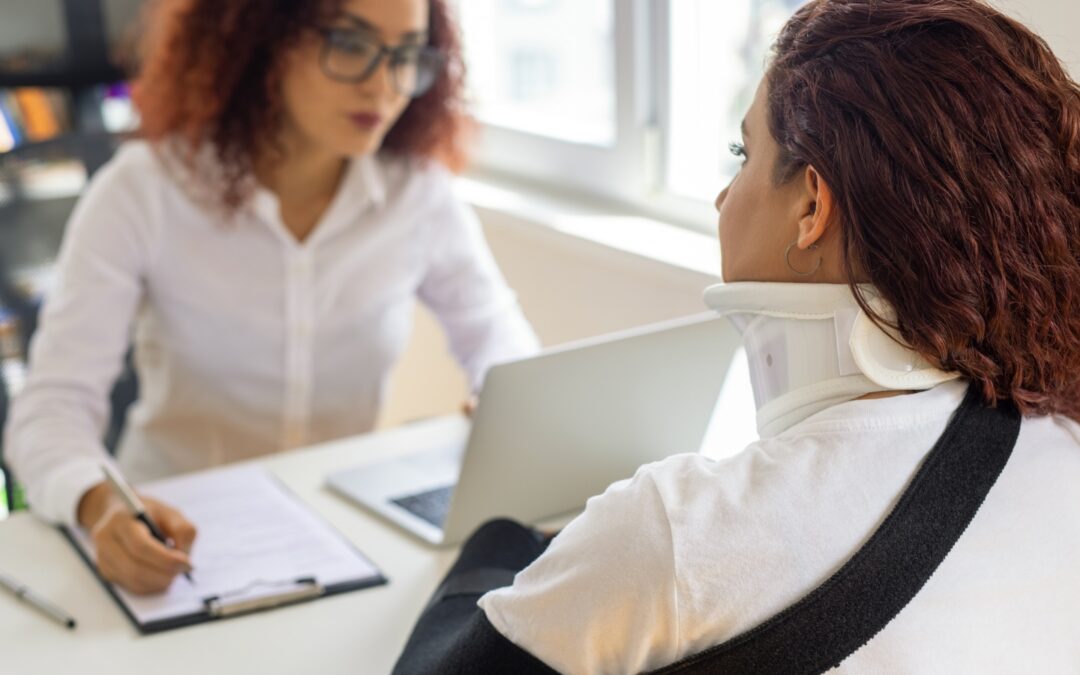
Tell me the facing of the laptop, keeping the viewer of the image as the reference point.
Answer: facing away from the viewer and to the left of the viewer

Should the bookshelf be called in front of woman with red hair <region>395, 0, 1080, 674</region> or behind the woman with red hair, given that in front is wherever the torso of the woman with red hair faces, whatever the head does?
in front

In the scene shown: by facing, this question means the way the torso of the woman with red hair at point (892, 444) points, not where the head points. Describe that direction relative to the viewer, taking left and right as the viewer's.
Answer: facing away from the viewer and to the left of the viewer

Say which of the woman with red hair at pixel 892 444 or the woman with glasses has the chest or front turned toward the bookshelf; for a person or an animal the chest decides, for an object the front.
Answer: the woman with red hair

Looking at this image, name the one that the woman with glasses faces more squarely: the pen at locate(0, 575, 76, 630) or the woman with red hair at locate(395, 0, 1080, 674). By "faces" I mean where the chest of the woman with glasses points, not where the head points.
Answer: the woman with red hair

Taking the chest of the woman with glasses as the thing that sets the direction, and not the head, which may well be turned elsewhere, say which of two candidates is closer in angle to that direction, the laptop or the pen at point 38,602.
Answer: the laptop

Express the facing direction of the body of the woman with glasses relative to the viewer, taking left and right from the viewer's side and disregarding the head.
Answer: facing the viewer and to the right of the viewer

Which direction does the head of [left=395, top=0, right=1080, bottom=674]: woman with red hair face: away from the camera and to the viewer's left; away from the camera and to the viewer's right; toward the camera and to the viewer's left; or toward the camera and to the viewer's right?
away from the camera and to the viewer's left

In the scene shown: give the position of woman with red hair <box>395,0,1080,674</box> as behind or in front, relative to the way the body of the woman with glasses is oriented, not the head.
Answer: in front

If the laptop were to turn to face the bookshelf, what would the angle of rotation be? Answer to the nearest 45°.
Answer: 0° — it already faces it

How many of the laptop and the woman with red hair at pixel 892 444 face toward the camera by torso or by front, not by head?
0

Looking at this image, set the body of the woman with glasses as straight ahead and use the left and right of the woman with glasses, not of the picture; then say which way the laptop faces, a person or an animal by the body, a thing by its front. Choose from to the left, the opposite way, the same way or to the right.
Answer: the opposite way

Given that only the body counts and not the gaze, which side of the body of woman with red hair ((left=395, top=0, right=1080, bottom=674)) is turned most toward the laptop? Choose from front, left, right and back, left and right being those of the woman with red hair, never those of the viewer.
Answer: front
